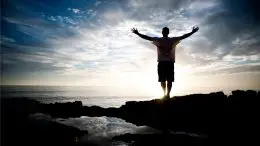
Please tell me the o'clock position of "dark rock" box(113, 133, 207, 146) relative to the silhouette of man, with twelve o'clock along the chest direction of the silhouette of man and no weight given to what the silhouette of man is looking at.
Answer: The dark rock is roughly at 6 o'clock from the silhouette of man.

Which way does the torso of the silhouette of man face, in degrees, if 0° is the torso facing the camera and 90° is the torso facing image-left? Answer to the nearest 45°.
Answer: approximately 180°
